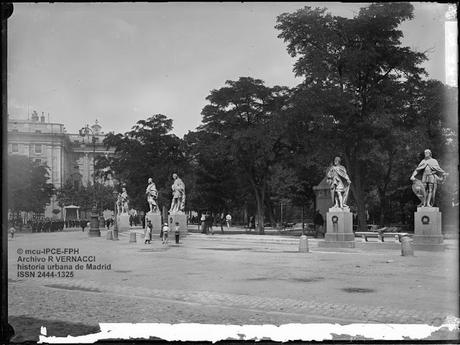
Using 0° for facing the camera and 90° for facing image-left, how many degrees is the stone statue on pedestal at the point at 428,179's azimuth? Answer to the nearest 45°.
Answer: approximately 0°

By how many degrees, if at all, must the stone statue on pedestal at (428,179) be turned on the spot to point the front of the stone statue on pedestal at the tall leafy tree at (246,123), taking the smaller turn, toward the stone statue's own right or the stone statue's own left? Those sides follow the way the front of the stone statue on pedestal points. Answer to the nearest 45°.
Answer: approximately 135° to the stone statue's own right

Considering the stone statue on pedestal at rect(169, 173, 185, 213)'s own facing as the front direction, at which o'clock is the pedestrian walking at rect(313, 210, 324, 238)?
The pedestrian walking is roughly at 8 o'clock from the stone statue on pedestal.

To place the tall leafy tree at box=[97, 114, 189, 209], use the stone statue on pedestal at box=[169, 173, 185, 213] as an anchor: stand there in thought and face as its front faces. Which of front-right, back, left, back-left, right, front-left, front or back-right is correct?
back-right

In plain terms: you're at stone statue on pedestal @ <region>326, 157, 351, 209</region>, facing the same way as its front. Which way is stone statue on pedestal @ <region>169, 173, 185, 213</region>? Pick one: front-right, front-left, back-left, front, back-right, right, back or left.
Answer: back-right

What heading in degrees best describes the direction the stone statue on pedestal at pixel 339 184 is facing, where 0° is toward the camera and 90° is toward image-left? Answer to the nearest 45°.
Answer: approximately 0°

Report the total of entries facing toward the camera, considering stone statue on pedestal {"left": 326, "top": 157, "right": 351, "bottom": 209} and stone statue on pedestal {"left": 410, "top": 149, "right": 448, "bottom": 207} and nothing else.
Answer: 2

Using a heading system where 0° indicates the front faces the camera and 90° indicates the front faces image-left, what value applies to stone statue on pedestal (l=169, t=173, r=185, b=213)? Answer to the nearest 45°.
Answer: approximately 45°

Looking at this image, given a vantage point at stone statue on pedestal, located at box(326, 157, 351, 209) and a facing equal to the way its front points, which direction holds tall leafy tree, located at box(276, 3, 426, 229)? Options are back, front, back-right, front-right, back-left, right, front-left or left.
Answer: back
